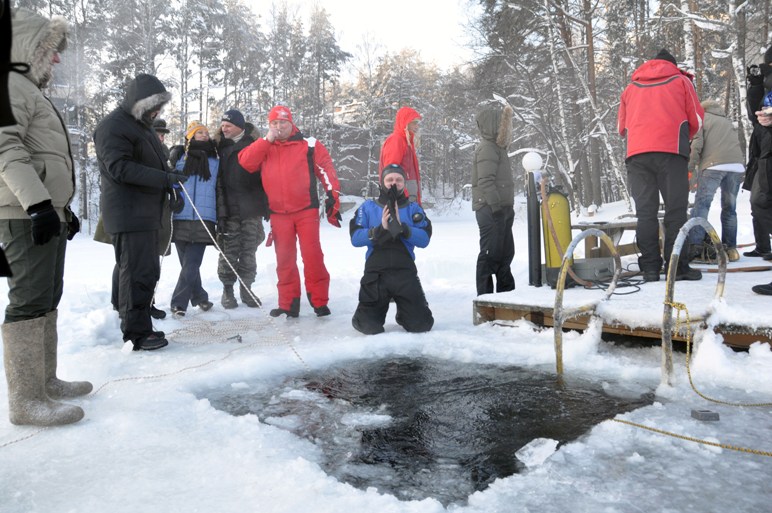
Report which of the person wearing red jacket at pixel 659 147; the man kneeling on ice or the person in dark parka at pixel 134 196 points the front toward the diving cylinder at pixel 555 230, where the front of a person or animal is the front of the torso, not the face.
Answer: the person in dark parka

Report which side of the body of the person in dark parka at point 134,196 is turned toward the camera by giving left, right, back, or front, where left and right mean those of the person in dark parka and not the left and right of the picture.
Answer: right

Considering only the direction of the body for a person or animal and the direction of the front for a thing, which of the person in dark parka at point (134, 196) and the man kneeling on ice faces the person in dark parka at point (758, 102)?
the person in dark parka at point (134, 196)

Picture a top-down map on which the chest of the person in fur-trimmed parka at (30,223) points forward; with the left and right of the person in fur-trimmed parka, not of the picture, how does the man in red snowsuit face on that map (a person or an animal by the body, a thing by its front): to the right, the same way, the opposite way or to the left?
to the right

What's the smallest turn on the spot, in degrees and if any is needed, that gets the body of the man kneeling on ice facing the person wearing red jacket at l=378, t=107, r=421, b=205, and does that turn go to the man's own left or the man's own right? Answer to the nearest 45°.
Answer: approximately 180°

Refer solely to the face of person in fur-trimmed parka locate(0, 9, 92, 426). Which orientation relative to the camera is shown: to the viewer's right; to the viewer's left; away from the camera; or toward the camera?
to the viewer's right

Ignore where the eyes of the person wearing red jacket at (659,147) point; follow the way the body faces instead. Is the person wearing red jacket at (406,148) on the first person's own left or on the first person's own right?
on the first person's own left

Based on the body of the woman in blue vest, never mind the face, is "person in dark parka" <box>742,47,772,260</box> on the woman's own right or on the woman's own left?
on the woman's own left

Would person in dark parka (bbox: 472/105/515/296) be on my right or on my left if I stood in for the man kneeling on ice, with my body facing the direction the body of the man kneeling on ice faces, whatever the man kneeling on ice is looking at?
on my left

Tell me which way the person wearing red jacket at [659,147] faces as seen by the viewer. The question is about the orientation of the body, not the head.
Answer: away from the camera

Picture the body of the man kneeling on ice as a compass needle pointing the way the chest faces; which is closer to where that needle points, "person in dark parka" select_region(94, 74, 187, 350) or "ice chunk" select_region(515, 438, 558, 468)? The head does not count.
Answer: the ice chunk
